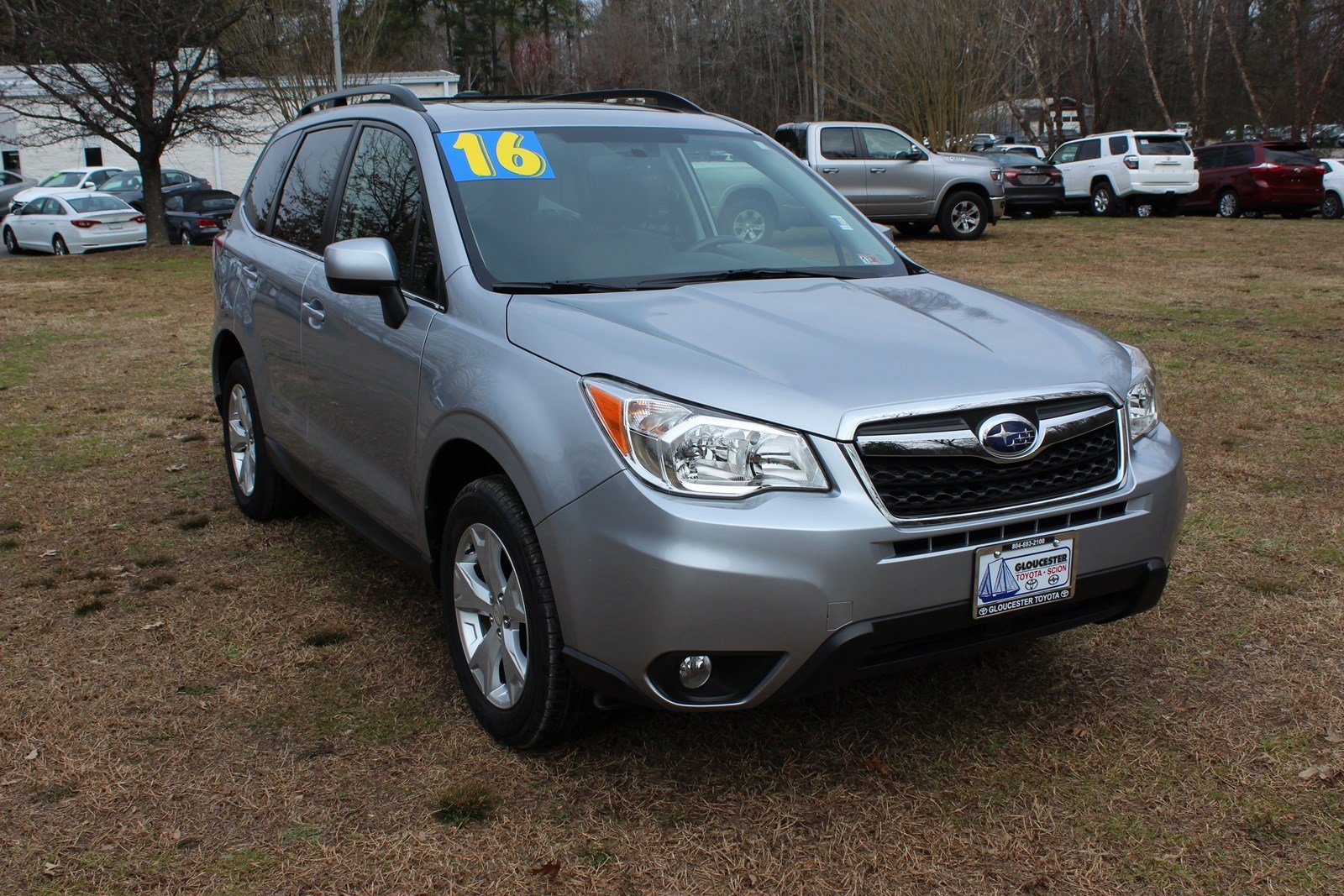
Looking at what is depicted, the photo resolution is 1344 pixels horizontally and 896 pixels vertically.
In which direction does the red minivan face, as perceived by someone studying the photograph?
facing away from the viewer and to the left of the viewer

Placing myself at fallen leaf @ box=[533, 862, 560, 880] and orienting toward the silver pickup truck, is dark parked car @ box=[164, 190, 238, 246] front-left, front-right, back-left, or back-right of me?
front-left

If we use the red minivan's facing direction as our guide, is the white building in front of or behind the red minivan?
in front

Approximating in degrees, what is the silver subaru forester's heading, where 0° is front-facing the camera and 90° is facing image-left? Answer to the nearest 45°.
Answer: approximately 315°

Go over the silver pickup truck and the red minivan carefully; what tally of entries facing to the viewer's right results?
1

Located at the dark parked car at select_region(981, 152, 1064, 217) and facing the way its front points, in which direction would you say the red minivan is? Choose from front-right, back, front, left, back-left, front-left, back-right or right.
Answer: back-right

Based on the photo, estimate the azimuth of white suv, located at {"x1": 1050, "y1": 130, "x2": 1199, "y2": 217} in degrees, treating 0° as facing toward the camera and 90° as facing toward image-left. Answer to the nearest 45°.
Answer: approximately 135°

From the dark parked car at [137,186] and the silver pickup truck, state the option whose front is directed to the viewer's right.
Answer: the silver pickup truck

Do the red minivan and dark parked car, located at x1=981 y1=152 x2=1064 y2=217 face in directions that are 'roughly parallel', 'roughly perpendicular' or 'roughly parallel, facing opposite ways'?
roughly parallel

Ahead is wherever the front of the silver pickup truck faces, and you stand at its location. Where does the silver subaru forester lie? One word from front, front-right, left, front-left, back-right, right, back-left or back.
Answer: right

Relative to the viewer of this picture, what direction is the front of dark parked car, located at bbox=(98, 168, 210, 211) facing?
facing the viewer and to the left of the viewer

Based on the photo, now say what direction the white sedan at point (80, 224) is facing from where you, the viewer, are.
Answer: facing away from the viewer and to the left of the viewer

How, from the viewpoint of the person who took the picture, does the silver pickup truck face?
facing to the right of the viewer

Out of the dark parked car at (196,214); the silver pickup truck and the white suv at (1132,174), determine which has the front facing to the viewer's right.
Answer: the silver pickup truck
